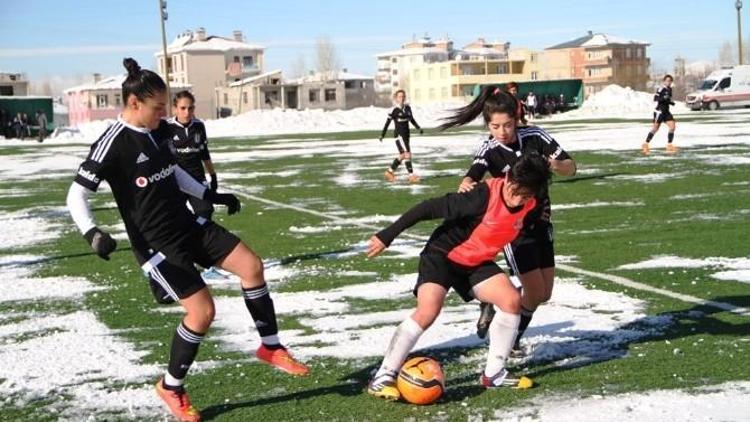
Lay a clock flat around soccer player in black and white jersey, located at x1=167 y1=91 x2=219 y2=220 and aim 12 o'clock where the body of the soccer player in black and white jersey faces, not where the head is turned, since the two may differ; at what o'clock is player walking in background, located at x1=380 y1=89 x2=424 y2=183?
The player walking in background is roughly at 7 o'clock from the soccer player in black and white jersey.

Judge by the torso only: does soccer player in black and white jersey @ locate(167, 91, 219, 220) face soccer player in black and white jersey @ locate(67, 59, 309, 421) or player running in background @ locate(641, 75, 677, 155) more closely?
the soccer player in black and white jersey

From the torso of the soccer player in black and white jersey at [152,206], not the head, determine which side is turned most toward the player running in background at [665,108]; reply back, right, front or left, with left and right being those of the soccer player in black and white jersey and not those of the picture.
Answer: left

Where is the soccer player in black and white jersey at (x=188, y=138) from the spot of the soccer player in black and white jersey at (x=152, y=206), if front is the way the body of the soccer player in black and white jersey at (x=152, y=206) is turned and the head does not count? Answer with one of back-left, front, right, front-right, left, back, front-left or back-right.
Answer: back-left

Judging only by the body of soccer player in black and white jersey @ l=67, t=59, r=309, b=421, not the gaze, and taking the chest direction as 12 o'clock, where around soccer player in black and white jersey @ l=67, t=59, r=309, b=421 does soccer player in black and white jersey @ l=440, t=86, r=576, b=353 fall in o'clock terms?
soccer player in black and white jersey @ l=440, t=86, r=576, b=353 is roughly at 10 o'clock from soccer player in black and white jersey @ l=67, t=59, r=309, b=421.

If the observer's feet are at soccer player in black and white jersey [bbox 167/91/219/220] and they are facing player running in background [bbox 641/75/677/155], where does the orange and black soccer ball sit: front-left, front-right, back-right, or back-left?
back-right

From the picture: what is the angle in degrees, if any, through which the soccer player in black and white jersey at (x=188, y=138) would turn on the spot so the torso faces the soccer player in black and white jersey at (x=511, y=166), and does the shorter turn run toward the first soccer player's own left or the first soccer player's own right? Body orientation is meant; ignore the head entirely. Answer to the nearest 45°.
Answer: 0° — they already face them
